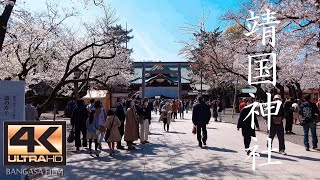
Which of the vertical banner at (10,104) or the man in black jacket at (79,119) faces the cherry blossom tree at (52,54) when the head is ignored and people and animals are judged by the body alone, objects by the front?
the man in black jacket

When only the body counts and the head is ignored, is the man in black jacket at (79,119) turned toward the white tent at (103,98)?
yes

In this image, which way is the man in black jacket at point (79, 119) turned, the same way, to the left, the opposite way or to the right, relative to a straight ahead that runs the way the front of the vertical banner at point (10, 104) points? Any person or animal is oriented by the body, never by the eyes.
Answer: the opposite way

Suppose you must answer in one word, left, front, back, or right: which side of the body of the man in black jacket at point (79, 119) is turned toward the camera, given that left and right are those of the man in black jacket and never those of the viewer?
back

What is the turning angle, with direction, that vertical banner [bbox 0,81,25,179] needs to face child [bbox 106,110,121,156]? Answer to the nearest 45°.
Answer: approximately 135° to its left

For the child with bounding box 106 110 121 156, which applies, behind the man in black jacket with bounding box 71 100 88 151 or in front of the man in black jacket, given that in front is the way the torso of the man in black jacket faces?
behind

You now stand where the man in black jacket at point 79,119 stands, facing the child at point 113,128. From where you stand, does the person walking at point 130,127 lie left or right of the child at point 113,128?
left

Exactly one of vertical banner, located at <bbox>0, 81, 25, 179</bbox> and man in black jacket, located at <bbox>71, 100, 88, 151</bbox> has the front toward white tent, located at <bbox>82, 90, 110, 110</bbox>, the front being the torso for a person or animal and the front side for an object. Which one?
the man in black jacket
